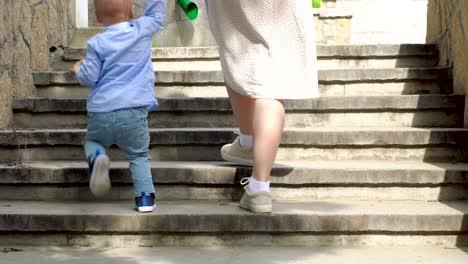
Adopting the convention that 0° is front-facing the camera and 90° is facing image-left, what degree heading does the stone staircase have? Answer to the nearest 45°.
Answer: approximately 0°
